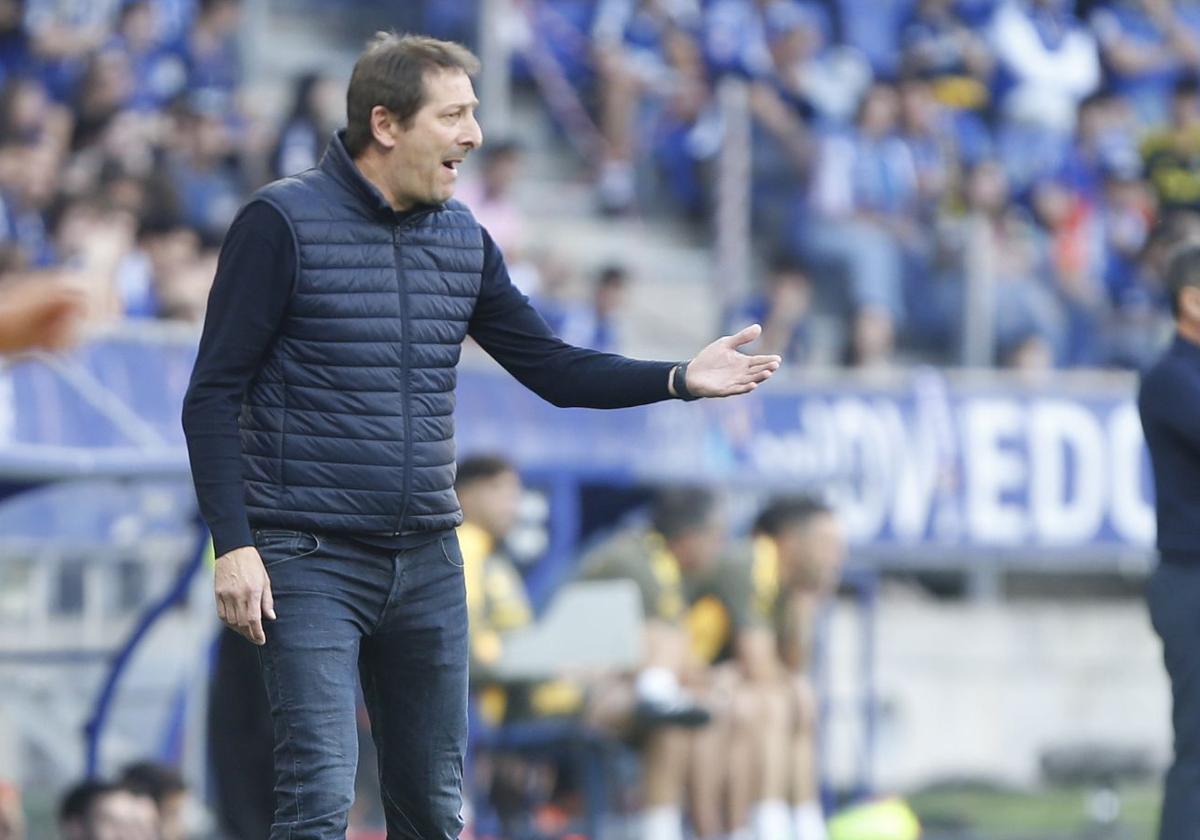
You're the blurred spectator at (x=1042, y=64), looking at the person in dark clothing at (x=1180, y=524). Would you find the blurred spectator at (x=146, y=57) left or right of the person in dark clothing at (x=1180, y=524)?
right

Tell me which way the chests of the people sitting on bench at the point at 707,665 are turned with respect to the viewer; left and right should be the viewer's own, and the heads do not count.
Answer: facing the viewer and to the right of the viewer

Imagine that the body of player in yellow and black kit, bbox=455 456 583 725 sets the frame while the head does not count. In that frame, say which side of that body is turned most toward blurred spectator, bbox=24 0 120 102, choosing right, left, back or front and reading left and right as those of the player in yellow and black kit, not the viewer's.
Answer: back

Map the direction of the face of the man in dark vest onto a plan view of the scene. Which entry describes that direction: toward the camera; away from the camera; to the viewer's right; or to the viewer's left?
to the viewer's right

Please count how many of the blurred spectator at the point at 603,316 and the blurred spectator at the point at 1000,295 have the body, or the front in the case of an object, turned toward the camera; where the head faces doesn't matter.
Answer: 2

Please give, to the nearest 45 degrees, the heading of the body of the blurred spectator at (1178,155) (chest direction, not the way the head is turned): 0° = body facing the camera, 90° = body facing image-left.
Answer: approximately 0°

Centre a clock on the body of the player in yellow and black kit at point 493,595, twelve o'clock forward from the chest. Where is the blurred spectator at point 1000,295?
The blurred spectator is roughly at 9 o'clock from the player in yellow and black kit.

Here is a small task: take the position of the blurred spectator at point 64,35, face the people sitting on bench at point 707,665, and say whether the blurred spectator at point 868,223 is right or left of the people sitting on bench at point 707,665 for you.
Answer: left

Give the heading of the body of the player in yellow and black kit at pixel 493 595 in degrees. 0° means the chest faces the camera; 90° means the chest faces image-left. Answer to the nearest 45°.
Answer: approximately 315°

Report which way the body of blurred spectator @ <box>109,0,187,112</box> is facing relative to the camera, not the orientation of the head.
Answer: toward the camera
